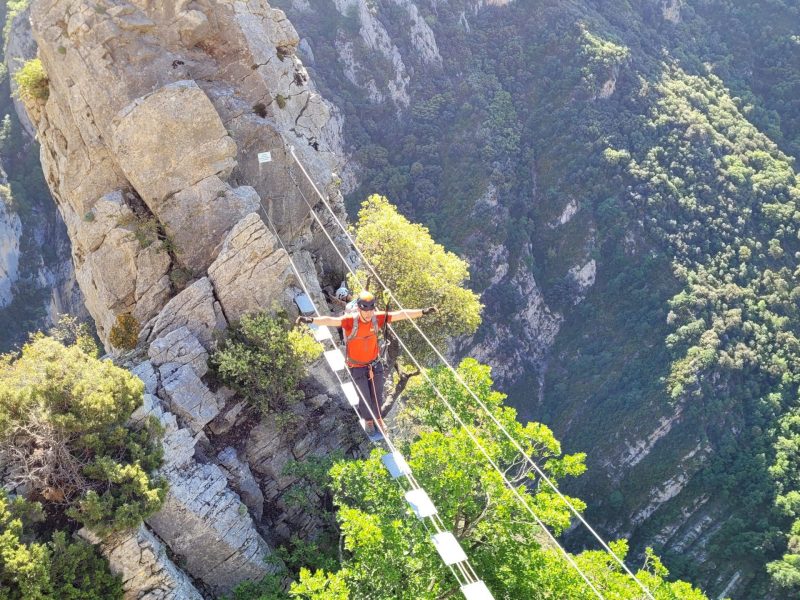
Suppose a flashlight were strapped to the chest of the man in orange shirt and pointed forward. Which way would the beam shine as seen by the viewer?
toward the camera

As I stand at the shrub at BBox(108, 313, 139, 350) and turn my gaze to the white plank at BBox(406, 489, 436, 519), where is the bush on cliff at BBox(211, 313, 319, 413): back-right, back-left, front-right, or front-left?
front-left

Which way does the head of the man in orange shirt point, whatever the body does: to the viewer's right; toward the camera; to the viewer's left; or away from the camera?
toward the camera

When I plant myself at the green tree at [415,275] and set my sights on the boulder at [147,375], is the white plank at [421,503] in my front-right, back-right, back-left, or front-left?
front-left

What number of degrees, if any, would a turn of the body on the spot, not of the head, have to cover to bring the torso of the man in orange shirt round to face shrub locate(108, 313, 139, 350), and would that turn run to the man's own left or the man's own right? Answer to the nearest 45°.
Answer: approximately 135° to the man's own right
